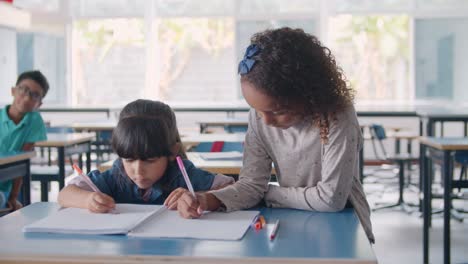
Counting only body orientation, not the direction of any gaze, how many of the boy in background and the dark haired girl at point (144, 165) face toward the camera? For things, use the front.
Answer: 2

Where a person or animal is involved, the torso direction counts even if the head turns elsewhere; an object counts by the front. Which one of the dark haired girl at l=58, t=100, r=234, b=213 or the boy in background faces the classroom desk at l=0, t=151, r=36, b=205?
the boy in background

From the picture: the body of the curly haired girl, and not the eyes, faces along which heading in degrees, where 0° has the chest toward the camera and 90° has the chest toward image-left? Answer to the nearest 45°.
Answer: approximately 45°

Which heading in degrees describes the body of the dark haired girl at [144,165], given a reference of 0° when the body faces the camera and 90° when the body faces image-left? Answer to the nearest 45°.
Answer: approximately 0°

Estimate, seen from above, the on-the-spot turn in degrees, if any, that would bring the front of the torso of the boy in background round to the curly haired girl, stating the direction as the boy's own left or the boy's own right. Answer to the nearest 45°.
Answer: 0° — they already face them

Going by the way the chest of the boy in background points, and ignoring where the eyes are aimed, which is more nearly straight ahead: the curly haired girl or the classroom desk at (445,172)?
the curly haired girl

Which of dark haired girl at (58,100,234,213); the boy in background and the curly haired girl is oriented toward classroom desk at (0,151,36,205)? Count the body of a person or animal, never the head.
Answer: the boy in background

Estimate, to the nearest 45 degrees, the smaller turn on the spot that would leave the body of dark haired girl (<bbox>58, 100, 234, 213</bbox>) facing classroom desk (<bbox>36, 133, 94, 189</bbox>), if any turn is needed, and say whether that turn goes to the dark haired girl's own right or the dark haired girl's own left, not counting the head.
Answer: approximately 180°

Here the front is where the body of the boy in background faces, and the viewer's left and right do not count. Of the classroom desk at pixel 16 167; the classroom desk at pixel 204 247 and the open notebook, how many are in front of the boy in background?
3

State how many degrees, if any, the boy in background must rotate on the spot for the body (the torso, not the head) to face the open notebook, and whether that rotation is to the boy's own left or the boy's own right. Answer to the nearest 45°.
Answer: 0° — they already face it

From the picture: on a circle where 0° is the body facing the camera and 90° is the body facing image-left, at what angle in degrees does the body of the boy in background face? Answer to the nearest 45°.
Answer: approximately 0°
